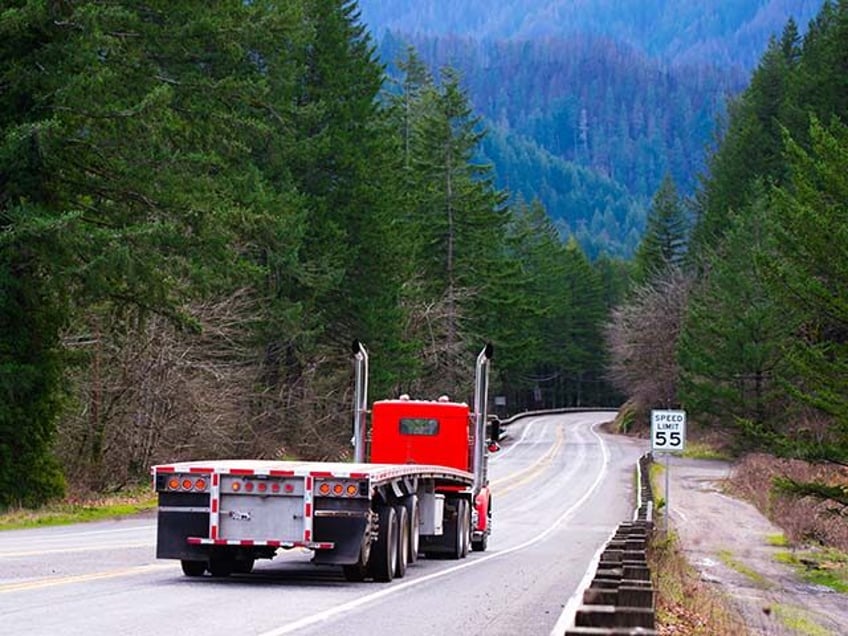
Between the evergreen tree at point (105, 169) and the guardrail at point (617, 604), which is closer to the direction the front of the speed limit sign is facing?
the guardrail

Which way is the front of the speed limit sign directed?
toward the camera

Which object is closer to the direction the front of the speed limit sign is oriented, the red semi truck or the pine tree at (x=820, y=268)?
the red semi truck

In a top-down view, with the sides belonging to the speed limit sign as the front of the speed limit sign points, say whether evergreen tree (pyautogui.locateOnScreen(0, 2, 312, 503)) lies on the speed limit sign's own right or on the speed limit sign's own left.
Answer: on the speed limit sign's own right

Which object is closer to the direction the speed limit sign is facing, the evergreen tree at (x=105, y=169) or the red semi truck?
the red semi truck

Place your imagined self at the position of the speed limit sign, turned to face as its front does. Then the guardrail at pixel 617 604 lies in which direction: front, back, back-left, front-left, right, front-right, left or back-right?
front

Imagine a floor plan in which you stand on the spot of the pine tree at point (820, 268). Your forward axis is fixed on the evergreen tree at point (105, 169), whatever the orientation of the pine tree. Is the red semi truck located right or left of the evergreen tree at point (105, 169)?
left

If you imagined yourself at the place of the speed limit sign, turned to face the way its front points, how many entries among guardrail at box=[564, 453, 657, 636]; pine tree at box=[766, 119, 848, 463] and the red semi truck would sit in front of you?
2

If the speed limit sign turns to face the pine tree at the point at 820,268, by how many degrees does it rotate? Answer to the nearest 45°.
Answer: approximately 135° to its left
